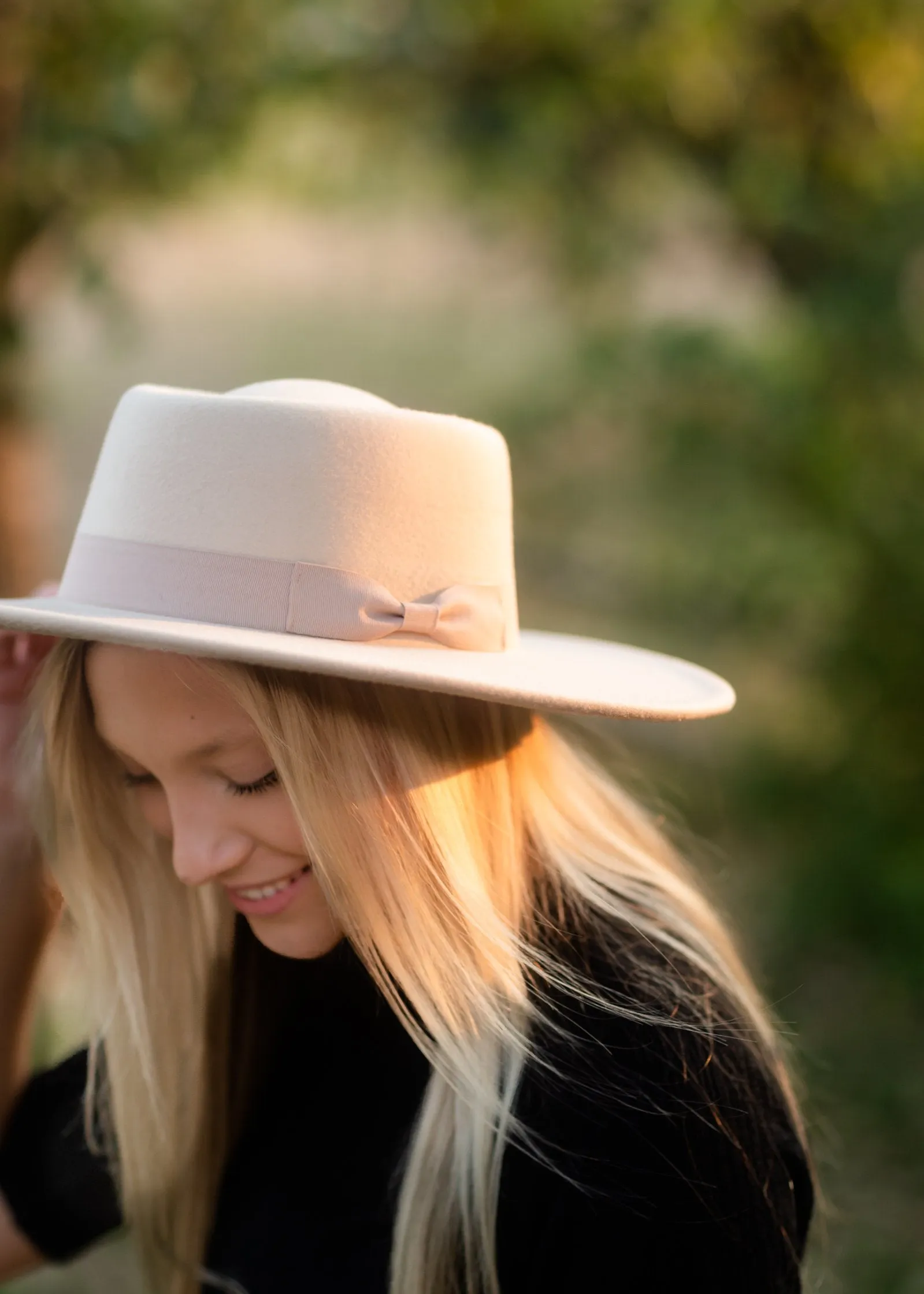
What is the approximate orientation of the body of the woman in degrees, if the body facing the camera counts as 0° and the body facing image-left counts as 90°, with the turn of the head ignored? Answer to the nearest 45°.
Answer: approximately 45°

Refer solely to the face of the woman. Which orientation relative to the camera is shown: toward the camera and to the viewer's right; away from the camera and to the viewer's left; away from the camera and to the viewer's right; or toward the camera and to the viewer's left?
toward the camera and to the viewer's left
